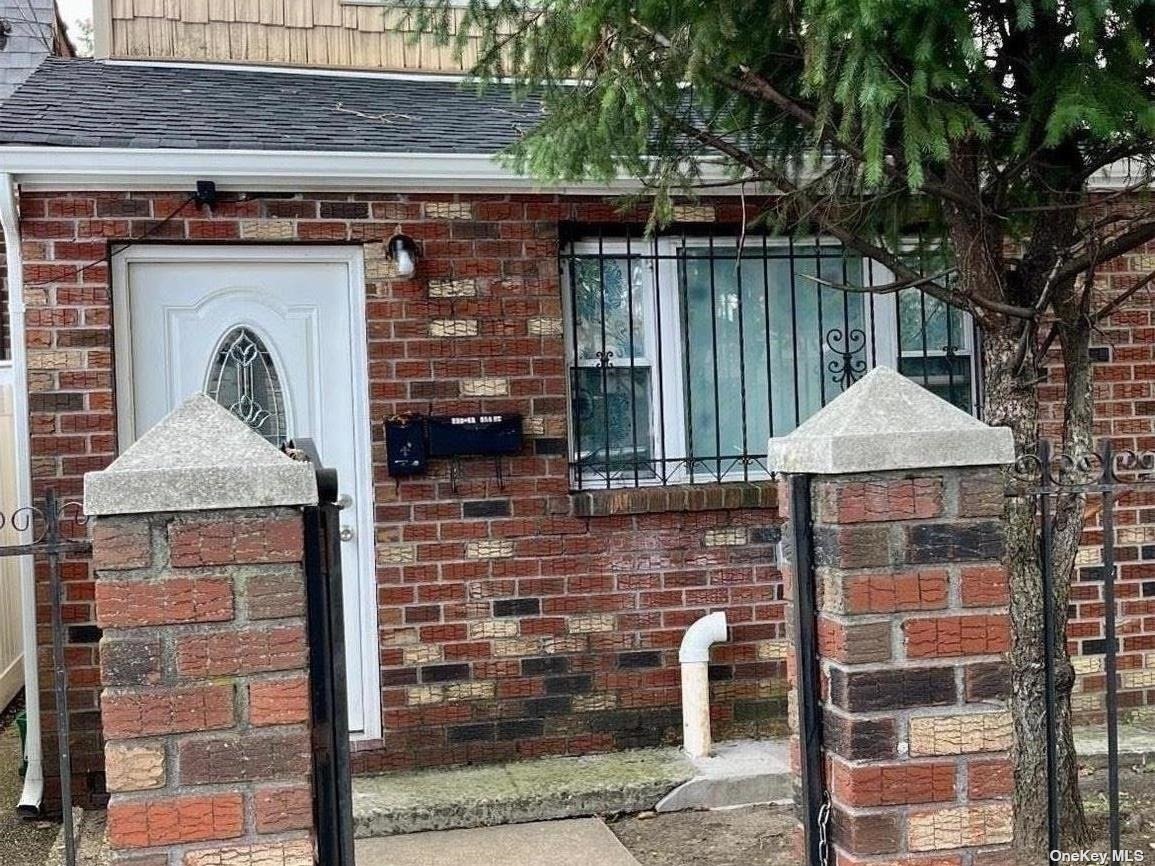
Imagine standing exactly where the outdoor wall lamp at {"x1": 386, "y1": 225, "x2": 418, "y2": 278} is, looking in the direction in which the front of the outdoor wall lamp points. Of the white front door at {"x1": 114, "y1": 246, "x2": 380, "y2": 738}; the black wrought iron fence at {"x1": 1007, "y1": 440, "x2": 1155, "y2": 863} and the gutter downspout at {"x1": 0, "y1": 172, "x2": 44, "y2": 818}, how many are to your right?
2

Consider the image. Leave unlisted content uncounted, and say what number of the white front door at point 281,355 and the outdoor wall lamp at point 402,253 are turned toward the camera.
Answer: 2

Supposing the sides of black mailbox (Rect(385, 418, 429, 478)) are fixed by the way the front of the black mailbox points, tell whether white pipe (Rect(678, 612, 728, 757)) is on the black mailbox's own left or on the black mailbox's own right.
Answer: on the black mailbox's own left

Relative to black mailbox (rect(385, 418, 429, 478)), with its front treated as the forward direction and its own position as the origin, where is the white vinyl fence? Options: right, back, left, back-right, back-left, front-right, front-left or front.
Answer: back-right

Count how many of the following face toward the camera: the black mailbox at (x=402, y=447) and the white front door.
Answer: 2

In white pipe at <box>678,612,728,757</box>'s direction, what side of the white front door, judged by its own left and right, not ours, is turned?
left

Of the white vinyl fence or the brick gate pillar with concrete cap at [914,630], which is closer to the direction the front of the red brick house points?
the brick gate pillar with concrete cap

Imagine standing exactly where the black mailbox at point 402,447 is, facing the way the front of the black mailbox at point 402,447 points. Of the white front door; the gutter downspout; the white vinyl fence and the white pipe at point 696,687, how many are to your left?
1

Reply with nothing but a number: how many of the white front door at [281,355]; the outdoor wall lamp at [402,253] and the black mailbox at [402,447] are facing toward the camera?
3

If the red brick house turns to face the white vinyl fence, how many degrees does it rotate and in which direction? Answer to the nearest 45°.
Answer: approximately 135° to its right

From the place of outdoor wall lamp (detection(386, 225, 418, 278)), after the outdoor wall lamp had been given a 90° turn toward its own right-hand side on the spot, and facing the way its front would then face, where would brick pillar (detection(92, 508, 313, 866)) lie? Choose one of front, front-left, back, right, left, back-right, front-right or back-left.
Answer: left

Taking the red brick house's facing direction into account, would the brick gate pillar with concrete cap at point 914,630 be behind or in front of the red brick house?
in front

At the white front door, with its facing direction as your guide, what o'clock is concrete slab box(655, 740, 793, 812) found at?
The concrete slab is roughly at 10 o'clock from the white front door.

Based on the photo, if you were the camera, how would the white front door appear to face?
facing the viewer

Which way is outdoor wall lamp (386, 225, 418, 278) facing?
toward the camera

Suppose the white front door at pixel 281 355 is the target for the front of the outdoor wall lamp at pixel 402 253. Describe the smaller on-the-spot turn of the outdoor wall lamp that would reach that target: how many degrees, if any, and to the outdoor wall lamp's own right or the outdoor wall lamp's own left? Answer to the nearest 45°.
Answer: approximately 90° to the outdoor wall lamp's own right
